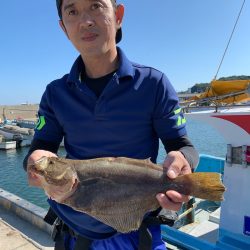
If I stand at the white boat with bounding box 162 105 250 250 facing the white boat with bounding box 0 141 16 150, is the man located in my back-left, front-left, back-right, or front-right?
back-left

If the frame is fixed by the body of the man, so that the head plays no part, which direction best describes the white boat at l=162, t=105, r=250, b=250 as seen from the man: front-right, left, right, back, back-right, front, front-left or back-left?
back-left

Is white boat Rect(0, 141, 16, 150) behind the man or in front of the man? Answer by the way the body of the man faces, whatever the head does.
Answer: behind

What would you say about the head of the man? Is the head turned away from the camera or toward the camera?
toward the camera

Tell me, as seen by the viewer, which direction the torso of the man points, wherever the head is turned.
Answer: toward the camera
